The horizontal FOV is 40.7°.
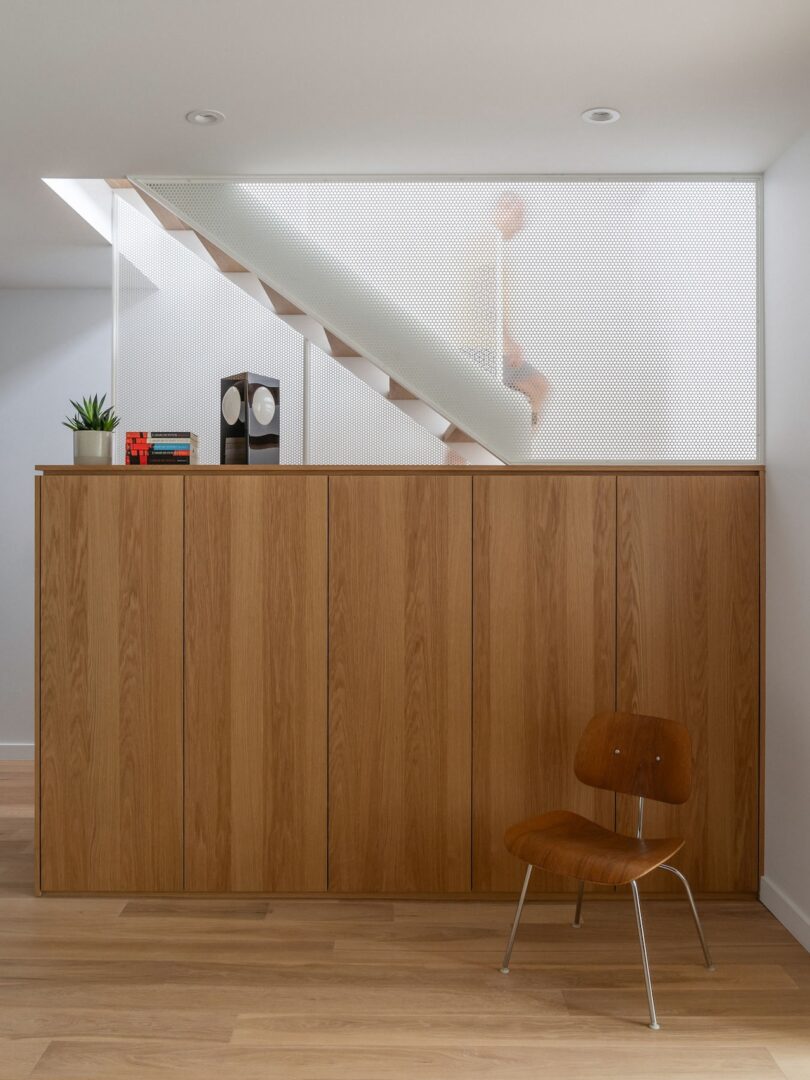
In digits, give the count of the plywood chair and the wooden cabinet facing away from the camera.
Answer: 0

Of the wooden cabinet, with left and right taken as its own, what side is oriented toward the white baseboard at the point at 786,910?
left

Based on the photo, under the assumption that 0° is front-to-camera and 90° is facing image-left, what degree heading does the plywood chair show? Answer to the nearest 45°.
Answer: approximately 45°

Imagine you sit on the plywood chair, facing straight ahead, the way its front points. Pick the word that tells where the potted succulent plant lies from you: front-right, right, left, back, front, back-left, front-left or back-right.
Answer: front-right
